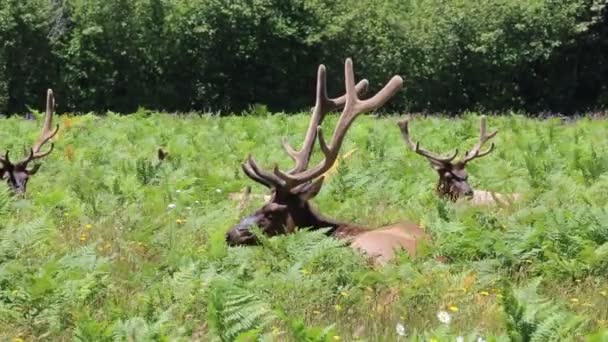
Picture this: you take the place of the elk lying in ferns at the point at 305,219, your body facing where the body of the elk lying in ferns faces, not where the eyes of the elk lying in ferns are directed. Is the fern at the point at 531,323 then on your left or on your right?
on your left

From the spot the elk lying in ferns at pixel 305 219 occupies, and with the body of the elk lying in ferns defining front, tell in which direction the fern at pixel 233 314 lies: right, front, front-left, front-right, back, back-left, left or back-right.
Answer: left

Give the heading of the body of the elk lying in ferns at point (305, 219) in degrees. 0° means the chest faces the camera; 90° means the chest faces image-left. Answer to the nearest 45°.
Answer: approximately 90°
